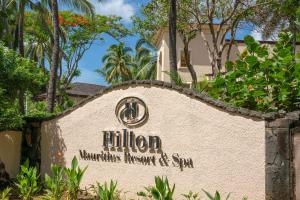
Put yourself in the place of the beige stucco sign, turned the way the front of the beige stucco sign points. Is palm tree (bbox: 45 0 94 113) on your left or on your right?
on your right

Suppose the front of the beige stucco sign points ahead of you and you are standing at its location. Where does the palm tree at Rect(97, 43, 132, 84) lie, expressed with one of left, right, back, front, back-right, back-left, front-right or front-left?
back-right

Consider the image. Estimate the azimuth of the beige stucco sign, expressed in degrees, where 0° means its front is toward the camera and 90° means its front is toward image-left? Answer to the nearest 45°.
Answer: approximately 45°

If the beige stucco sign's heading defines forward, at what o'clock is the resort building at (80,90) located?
The resort building is roughly at 4 o'clock from the beige stucco sign.
